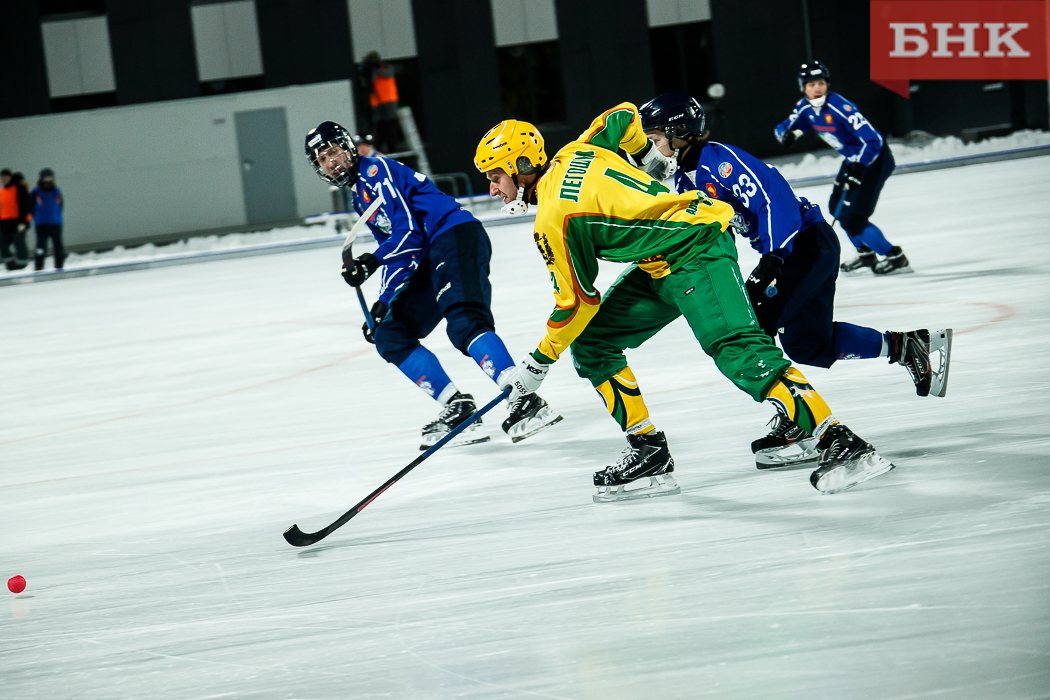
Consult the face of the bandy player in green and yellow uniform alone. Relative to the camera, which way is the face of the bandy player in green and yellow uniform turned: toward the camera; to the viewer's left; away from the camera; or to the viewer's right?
to the viewer's left

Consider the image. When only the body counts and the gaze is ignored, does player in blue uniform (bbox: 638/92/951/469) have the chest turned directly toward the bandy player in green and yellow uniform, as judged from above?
no

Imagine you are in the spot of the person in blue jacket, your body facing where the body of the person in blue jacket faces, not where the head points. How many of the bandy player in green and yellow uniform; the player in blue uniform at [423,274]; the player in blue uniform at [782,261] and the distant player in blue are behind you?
0

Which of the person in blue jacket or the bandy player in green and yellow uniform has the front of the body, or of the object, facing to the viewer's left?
the bandy player in green and yellow uniform

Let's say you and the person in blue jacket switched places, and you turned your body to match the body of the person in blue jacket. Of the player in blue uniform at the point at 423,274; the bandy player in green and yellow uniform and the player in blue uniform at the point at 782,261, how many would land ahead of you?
3

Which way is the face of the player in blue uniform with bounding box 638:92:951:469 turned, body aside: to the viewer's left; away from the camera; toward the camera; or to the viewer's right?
to the viewer's left

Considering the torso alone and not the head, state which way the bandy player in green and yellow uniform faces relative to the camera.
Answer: to the viewer's left

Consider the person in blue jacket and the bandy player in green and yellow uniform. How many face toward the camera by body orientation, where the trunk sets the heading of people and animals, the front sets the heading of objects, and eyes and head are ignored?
1

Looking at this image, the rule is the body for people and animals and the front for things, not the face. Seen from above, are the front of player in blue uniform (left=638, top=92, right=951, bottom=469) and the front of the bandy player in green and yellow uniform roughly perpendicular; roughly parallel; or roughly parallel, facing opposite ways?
roughly parallel

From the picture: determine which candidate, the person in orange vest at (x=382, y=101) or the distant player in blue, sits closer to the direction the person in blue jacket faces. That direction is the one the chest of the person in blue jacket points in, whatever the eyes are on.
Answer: the distant player in blue

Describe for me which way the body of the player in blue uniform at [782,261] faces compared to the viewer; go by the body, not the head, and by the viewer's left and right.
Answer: facing to the left of the viewer

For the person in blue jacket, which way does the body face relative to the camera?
toward the camera

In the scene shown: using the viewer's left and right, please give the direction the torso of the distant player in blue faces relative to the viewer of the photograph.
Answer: facing the viewer and to the left of the viewer
